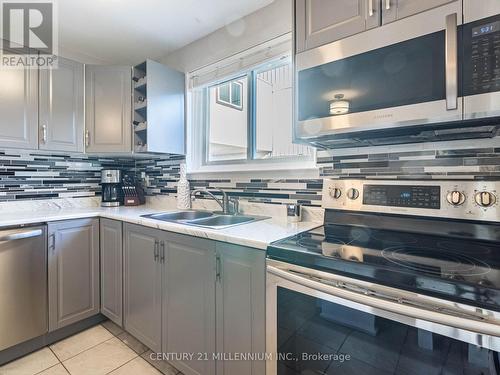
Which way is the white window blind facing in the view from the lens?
facing the viewer and to the left of the viewer

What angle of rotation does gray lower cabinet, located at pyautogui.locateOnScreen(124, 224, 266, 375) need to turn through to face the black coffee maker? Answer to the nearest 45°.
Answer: approximately 90° to its right

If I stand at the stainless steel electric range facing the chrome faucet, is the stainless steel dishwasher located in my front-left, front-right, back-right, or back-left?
front-left

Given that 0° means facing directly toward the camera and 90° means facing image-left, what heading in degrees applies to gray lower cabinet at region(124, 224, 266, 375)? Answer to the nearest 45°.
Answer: approximately 45°

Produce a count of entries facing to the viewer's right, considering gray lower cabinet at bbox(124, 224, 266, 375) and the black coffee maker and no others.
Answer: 0

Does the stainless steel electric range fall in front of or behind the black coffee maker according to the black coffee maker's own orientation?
in front

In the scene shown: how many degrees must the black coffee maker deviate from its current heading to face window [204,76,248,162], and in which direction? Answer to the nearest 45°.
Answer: approximately 45° to its left

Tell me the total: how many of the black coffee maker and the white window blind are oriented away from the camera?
0

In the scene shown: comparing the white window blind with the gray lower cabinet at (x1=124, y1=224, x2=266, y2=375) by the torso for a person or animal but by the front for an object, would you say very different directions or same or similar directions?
same or similar directions

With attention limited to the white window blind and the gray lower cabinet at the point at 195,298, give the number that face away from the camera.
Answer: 0

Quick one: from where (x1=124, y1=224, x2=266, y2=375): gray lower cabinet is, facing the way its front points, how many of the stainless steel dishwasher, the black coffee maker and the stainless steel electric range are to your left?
1

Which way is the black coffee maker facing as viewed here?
toward the camera
